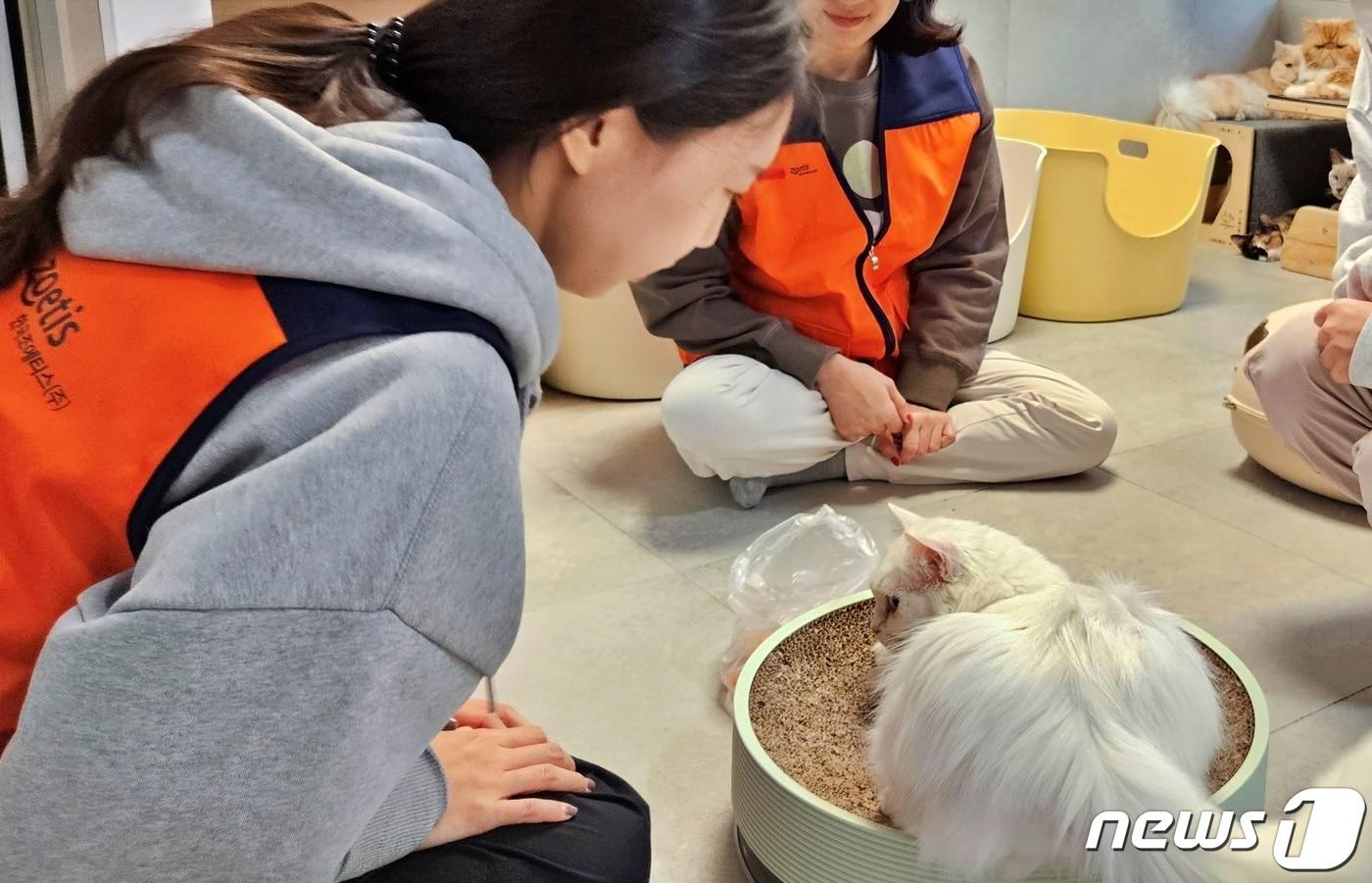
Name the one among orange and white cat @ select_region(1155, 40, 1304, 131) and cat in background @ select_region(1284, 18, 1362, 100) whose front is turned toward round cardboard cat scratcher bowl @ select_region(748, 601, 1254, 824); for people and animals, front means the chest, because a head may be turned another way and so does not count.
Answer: the cat in background

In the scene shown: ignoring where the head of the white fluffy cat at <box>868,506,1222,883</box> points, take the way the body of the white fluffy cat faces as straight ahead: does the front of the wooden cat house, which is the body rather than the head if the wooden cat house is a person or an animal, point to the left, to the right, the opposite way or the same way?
to the left

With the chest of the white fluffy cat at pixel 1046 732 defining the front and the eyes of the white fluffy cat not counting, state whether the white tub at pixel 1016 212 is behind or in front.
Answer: in front

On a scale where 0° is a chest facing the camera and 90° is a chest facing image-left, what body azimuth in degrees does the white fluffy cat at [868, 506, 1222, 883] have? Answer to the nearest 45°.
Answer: approximately 135°

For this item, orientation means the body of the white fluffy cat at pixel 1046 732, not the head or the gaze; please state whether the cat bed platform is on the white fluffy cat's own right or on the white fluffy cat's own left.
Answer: on the white fluffy cat's own right

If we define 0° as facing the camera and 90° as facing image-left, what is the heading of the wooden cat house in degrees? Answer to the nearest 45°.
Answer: approximately 45°

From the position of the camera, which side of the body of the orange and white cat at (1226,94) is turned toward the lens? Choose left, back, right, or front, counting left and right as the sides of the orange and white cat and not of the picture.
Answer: right

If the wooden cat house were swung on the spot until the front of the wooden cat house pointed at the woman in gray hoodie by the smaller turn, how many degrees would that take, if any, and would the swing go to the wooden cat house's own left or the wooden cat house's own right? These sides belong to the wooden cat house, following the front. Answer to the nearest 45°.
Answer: approximately 45° to the wooden cat house's own left

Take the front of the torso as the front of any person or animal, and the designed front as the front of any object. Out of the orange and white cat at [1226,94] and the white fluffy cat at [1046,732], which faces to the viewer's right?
the orange and white cat

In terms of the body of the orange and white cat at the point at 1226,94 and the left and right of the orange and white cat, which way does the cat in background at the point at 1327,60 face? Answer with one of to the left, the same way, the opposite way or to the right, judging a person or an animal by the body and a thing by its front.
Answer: to the right
